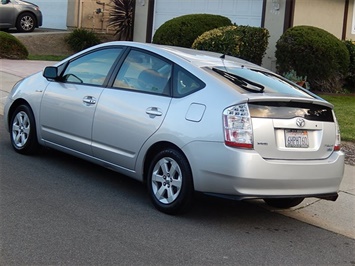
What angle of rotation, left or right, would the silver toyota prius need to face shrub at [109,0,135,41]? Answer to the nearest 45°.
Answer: approximately 45° to its right

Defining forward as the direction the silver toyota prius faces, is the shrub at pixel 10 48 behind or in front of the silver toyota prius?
in front

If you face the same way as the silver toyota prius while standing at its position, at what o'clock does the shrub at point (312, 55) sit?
The shrub is roughly at 2 o'clock from the silver toyota prius.

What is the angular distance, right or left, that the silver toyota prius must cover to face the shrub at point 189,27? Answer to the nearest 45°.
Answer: approximately 45° to its right

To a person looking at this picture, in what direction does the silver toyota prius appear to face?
facing away from the viewer and to the left of the viewer

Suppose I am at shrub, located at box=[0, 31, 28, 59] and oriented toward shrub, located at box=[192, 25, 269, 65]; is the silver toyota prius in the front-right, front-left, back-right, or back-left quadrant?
front-right

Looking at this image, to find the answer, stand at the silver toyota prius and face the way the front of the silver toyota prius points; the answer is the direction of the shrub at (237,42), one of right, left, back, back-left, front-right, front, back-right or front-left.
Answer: front-right
